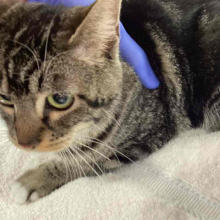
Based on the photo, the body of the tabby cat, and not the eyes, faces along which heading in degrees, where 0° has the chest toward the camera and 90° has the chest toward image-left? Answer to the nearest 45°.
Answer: approximately 45°
